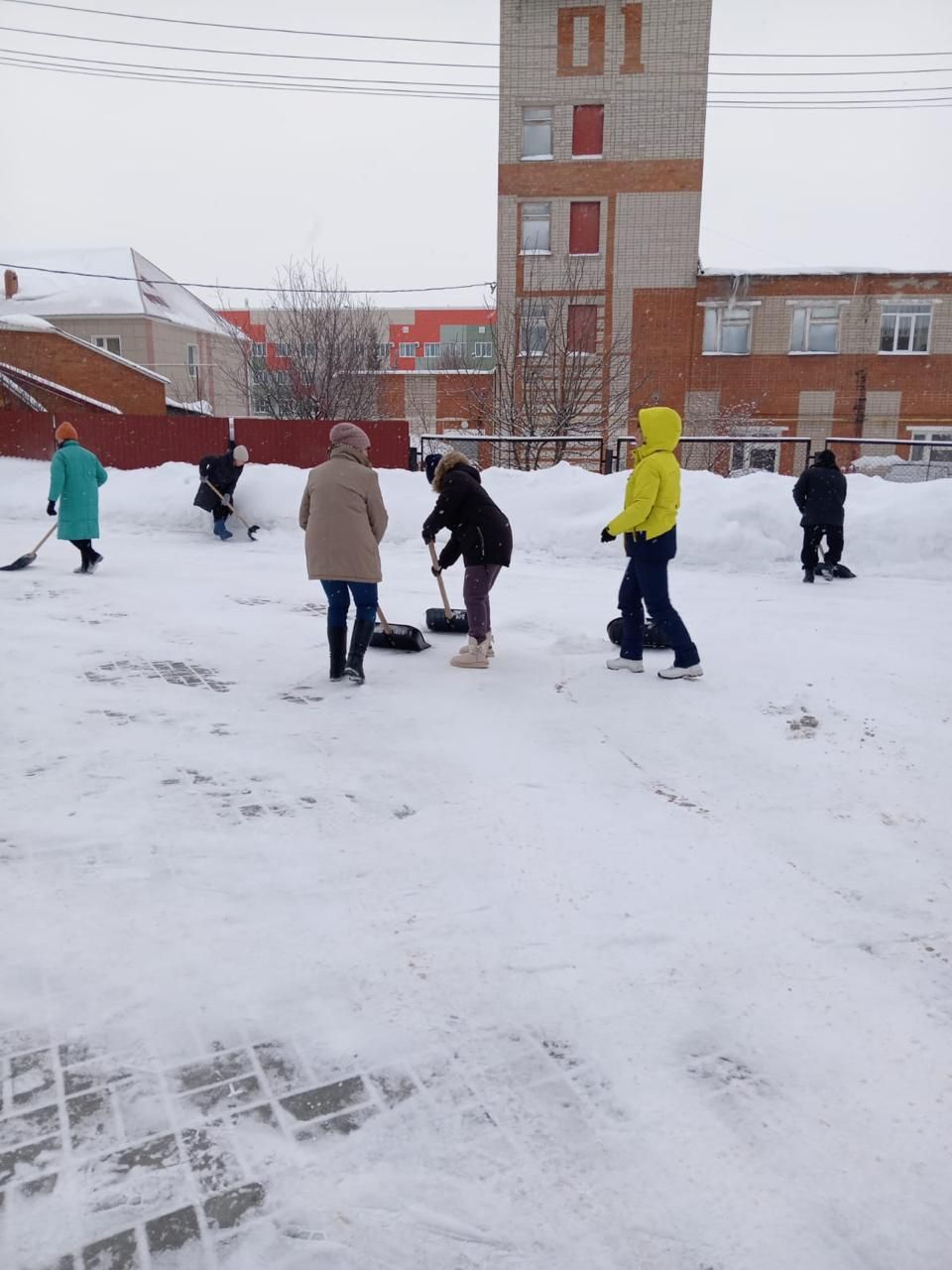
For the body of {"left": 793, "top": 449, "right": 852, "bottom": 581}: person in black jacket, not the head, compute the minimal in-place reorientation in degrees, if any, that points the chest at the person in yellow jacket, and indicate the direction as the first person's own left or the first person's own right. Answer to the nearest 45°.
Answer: approximately 180°

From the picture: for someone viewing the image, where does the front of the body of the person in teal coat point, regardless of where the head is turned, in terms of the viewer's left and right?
facing away from the viewer and to the left of the viewer

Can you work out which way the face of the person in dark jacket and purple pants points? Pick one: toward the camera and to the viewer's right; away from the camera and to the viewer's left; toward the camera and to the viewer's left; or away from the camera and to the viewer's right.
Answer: away from the camera and to the viewer's left

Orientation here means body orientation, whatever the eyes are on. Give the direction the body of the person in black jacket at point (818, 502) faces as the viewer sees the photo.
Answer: away from the camera

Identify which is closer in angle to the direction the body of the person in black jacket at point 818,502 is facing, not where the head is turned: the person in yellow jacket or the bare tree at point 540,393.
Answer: the bare tree

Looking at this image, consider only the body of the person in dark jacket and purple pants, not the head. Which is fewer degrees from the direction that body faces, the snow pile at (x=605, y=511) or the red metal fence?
the red metal fence

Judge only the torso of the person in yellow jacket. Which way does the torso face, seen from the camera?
to the viewer's left

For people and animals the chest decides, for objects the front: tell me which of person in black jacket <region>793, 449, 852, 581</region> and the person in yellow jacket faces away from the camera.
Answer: the person in black jacket

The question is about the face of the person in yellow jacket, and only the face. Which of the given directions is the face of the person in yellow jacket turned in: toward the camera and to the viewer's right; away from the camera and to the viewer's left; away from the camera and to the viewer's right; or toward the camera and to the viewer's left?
away from the camera and to the viewer's left

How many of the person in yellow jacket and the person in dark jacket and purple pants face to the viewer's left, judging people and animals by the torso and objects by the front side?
2
